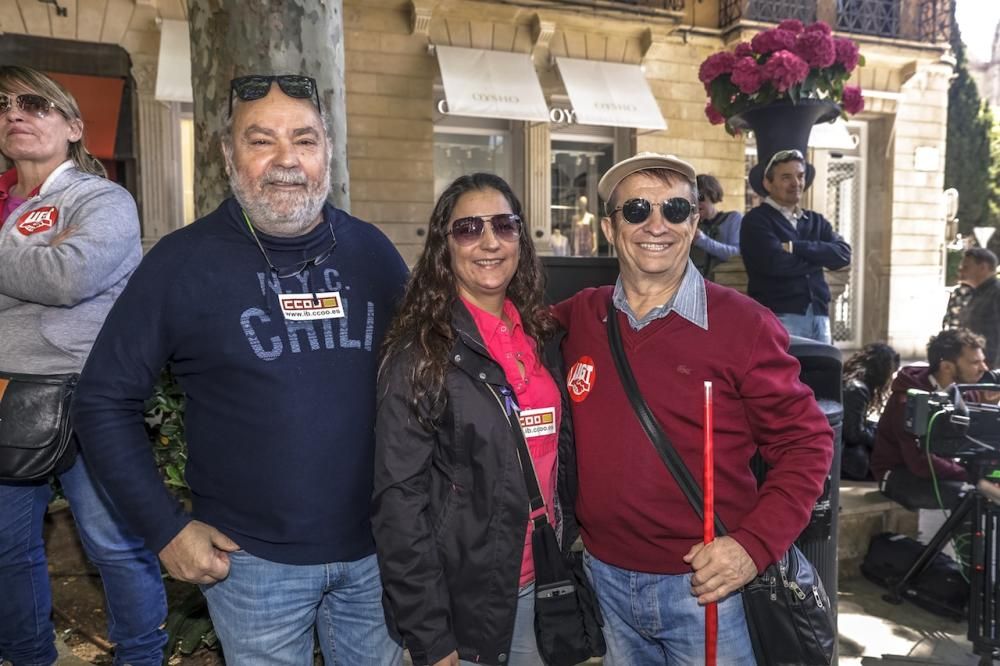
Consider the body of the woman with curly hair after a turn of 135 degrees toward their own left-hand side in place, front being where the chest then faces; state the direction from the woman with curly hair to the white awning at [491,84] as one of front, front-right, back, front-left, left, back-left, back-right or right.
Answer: front

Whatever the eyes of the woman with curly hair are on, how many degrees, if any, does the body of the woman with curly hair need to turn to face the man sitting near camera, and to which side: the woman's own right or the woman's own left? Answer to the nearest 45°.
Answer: approximately 90° to the woman's own left

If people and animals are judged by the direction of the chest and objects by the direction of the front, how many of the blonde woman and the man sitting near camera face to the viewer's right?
1
